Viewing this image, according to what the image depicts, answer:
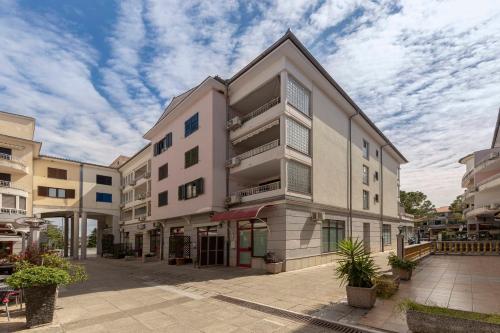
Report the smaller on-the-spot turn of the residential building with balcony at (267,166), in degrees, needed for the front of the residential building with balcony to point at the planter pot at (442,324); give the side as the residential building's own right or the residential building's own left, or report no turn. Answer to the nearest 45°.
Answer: approximately 45° to the residential building's own left

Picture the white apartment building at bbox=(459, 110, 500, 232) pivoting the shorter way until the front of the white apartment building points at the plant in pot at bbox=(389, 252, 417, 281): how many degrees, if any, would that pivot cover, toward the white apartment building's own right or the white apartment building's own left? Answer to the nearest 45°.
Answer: approximately 45° to the white apartment building's own left

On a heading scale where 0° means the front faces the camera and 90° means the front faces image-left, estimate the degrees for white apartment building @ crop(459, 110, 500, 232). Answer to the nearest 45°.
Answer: approximately 45°

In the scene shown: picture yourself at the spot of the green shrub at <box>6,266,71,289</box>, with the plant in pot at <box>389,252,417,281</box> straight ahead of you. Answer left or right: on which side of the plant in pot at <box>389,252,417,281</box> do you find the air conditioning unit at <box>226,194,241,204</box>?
left
